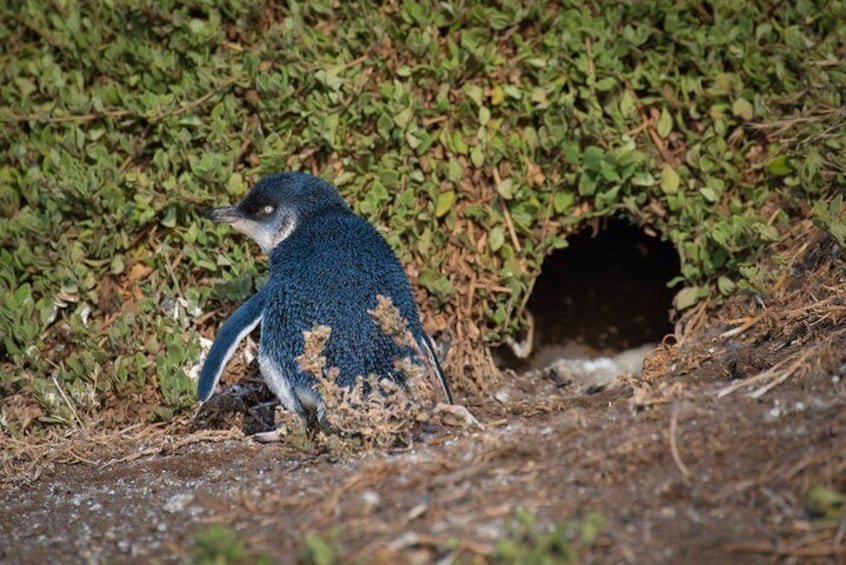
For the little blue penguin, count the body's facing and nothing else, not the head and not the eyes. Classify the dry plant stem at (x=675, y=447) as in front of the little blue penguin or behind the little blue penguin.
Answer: behind

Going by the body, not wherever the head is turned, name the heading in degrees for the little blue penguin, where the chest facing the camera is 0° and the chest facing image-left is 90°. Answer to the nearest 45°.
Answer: approximately 135°
